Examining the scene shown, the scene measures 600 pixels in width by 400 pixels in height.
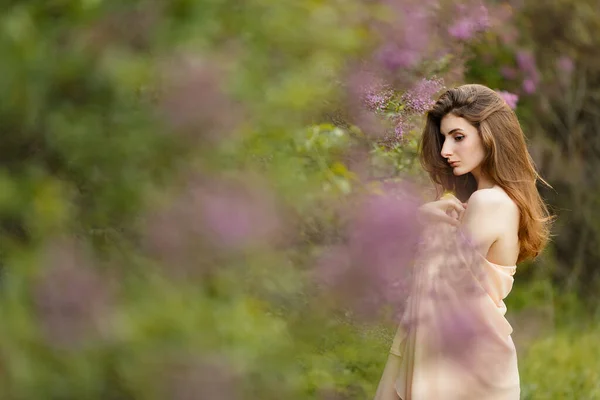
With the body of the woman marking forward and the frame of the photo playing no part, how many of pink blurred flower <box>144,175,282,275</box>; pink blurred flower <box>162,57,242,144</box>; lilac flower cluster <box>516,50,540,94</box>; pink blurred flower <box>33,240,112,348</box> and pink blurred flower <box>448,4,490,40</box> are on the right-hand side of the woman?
2

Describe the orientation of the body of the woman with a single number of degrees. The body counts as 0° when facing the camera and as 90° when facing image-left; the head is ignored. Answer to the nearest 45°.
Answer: approximately 90°

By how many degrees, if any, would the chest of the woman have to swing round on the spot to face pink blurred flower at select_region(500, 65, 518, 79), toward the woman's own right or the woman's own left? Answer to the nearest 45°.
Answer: approximately 90° to the woman's own right

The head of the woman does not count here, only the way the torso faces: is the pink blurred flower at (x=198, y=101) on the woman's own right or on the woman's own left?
on the woman's own left

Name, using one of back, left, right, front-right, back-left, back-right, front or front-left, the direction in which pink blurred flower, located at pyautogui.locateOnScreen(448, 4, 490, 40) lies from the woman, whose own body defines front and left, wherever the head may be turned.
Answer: right

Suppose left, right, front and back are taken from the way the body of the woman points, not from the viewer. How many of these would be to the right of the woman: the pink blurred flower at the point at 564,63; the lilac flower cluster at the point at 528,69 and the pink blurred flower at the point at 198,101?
2

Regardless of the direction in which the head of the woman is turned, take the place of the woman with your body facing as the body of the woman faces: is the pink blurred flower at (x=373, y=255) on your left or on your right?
on your left

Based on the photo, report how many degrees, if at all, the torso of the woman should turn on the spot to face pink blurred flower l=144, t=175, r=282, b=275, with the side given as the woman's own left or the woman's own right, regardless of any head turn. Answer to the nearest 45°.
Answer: approximately 90° to the woman's own left

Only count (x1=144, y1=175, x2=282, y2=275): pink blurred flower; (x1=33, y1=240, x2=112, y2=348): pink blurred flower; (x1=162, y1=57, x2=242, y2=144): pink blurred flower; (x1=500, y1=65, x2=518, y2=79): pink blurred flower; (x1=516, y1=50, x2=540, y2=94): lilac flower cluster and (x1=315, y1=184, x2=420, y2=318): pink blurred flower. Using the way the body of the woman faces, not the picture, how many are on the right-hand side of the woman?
2

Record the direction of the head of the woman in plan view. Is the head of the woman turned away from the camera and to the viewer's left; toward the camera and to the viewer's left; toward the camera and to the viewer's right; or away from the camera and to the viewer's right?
toward the camera and to the viewer's left

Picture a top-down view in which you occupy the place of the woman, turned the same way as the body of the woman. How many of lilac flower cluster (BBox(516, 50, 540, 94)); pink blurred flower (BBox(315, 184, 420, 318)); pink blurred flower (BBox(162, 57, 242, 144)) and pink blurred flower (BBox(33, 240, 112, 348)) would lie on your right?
1

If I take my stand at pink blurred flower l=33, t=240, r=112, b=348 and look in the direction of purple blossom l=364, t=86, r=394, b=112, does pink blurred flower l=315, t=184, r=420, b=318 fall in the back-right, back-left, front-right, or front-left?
front-right

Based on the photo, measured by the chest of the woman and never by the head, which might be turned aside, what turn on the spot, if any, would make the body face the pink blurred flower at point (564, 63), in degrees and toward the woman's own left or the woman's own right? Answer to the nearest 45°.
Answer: approximately 90° to the woman's own right

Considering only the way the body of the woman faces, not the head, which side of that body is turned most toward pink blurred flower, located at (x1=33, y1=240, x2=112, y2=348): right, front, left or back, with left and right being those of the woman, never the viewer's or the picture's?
left
